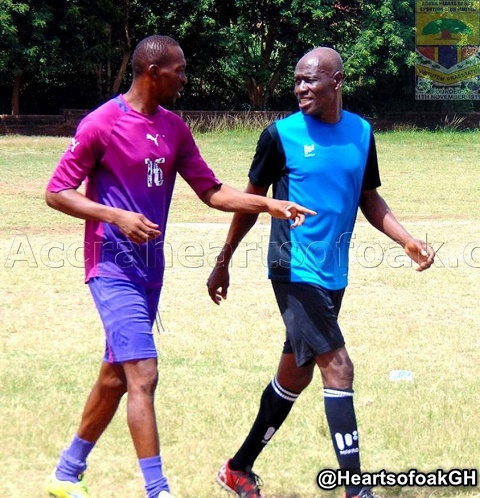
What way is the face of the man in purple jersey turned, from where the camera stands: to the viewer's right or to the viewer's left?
to the viewer's right

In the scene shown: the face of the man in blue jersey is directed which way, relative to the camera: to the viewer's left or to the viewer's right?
to the viewer's left

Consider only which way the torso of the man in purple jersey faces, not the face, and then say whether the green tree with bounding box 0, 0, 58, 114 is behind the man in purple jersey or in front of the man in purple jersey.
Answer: behind

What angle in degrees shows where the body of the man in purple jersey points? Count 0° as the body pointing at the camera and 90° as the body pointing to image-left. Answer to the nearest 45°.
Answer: approximately 315°

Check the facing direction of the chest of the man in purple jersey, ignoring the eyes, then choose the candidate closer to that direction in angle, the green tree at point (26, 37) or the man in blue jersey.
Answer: the man in blue jersey

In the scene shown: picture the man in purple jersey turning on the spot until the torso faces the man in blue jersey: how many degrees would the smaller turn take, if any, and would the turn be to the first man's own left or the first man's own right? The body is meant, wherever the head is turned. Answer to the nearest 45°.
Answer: approximately 45° to the first man's own left
